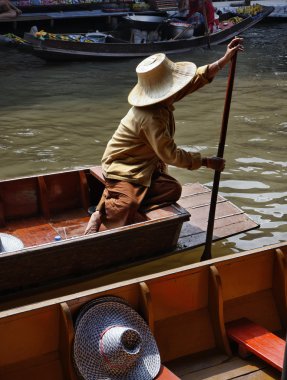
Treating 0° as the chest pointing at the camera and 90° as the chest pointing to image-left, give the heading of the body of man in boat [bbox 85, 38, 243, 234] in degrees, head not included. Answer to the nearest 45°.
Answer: approximately 270°

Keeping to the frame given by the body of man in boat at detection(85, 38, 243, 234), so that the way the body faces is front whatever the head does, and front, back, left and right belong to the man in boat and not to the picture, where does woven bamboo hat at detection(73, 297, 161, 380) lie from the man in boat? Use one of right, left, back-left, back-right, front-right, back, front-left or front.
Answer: right

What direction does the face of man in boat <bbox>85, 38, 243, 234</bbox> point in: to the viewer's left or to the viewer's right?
to the viewer's right
